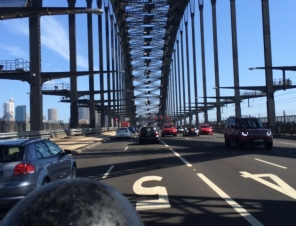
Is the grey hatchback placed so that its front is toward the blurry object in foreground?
no

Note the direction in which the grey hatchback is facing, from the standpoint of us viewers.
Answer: facing away from the viewer and to the right of the viewer

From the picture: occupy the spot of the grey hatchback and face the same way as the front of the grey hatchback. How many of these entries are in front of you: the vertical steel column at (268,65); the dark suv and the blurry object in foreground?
2

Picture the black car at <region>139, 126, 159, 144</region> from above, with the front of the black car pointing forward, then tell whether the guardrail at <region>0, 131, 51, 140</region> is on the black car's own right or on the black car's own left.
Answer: on the black car's own left

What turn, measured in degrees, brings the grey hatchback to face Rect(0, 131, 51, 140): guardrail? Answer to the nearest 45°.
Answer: approximately 45° to its left

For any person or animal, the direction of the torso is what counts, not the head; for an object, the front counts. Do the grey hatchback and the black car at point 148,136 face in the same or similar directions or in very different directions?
same or similar directions

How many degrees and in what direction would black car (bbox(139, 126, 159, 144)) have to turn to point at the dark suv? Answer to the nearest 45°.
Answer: approximately 135° to its right

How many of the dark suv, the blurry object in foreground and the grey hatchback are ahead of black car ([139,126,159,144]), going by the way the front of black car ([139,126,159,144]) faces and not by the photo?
0

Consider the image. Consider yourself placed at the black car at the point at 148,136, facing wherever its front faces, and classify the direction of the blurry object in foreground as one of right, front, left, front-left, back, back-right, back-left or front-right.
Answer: back

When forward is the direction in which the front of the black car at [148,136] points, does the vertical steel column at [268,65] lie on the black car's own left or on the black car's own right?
on the black car's own right

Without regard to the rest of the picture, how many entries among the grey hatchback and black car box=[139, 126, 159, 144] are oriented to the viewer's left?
0

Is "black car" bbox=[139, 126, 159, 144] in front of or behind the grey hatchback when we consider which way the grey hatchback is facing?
in front

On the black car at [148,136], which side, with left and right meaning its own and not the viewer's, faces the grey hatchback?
back

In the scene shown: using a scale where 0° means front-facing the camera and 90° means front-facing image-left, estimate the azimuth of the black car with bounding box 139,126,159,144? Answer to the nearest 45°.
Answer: approximately 180°
